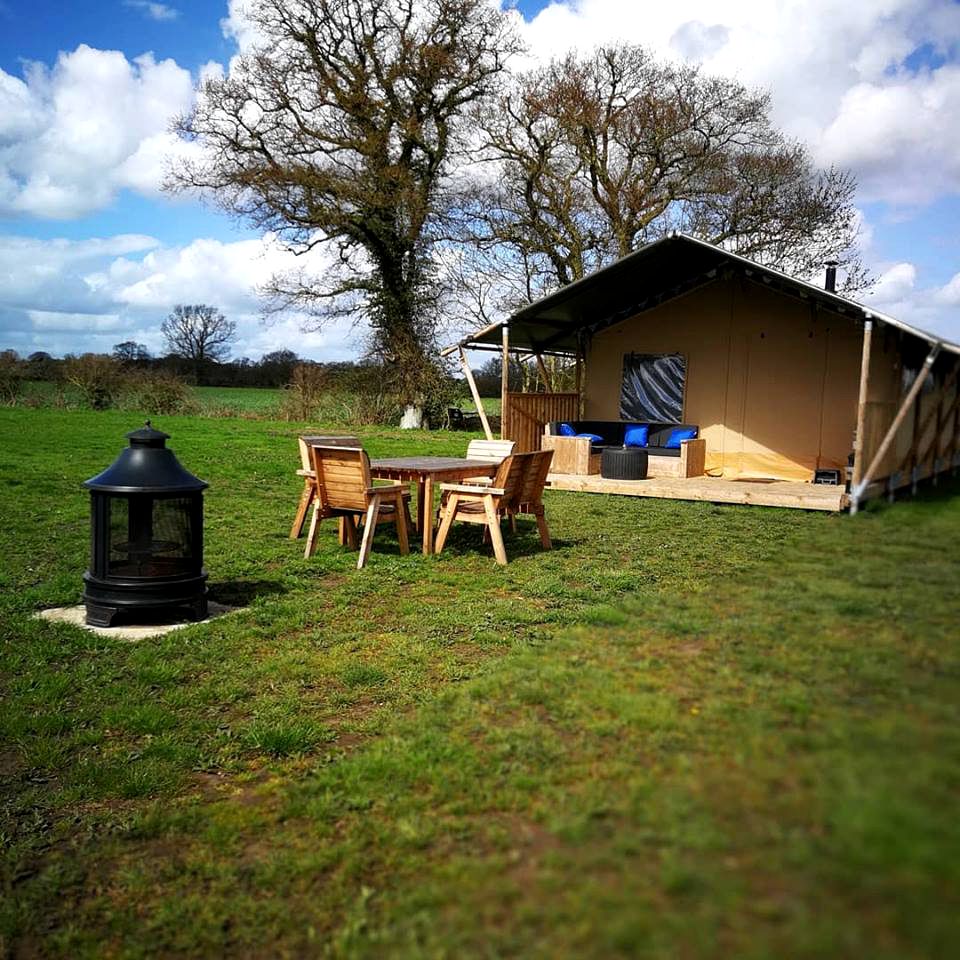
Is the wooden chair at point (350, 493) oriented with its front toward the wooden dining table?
yes

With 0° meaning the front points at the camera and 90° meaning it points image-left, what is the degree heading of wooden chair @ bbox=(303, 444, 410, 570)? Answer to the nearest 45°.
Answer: approximately 225°

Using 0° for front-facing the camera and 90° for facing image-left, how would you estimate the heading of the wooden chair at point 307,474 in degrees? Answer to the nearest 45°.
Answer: approximately 225°

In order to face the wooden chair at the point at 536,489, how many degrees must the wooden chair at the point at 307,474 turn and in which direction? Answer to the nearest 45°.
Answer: approximately 45° to its right

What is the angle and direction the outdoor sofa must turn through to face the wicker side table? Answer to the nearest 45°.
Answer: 0° — it already faces it

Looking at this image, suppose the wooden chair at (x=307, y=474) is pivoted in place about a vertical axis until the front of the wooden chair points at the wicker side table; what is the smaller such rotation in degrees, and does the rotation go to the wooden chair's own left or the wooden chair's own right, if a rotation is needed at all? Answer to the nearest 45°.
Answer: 0° — it already faces it

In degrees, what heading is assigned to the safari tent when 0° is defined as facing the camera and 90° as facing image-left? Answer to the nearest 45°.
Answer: approximately 45°
